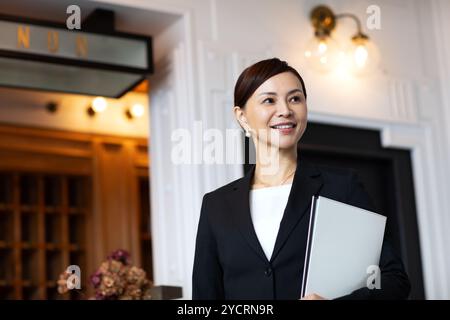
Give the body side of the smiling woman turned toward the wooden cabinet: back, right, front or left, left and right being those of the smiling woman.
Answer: back

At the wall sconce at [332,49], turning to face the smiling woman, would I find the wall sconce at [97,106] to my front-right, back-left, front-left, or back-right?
back-right

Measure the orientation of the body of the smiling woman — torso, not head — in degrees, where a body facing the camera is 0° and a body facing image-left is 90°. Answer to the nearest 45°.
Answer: approximately 0°

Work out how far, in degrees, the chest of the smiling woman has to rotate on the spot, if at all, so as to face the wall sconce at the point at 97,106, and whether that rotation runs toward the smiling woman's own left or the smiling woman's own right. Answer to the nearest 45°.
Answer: approximately 180°

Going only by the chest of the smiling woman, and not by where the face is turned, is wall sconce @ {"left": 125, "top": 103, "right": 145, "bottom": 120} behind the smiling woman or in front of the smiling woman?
behind

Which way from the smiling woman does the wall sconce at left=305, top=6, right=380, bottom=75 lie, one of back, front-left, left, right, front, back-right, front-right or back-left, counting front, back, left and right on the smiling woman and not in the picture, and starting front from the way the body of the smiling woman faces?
back
